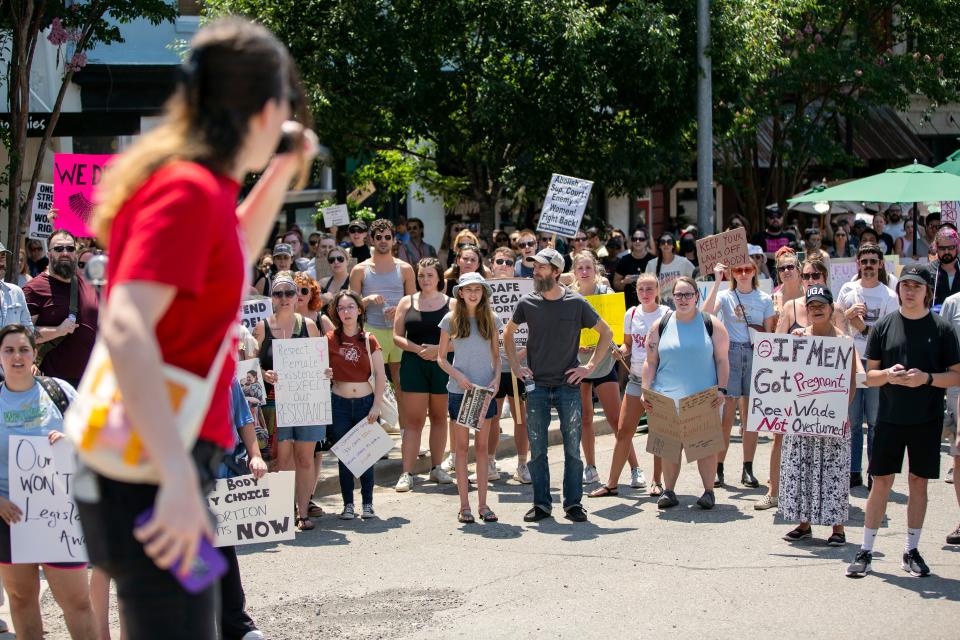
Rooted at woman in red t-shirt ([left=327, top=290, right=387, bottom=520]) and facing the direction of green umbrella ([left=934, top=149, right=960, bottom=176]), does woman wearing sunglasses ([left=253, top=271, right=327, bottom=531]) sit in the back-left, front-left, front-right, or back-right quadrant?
back-left

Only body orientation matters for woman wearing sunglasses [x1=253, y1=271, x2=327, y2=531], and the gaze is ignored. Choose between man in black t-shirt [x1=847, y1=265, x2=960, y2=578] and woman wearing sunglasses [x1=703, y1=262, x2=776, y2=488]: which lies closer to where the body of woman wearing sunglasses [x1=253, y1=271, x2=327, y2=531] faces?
the man in black t-shirt

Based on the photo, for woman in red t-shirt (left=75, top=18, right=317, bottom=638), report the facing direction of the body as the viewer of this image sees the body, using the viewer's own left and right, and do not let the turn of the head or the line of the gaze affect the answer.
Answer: facing to the right of the viewer

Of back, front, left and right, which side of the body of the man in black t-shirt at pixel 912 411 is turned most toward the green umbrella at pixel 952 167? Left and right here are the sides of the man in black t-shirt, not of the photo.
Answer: back

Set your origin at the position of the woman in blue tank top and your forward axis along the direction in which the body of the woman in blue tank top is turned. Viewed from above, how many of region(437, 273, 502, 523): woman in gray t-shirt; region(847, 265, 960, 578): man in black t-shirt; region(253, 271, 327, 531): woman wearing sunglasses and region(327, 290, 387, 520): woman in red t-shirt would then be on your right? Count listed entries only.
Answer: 3

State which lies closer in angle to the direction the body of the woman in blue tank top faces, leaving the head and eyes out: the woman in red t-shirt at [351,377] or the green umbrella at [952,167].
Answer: the woman in red t-shirt

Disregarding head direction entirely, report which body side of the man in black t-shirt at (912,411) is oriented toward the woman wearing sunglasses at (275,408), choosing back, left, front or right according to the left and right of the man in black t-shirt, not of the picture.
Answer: right

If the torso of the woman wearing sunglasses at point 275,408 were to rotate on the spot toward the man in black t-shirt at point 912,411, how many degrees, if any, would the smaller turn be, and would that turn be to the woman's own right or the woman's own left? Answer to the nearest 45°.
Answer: approximately 45° to the woman's own left
